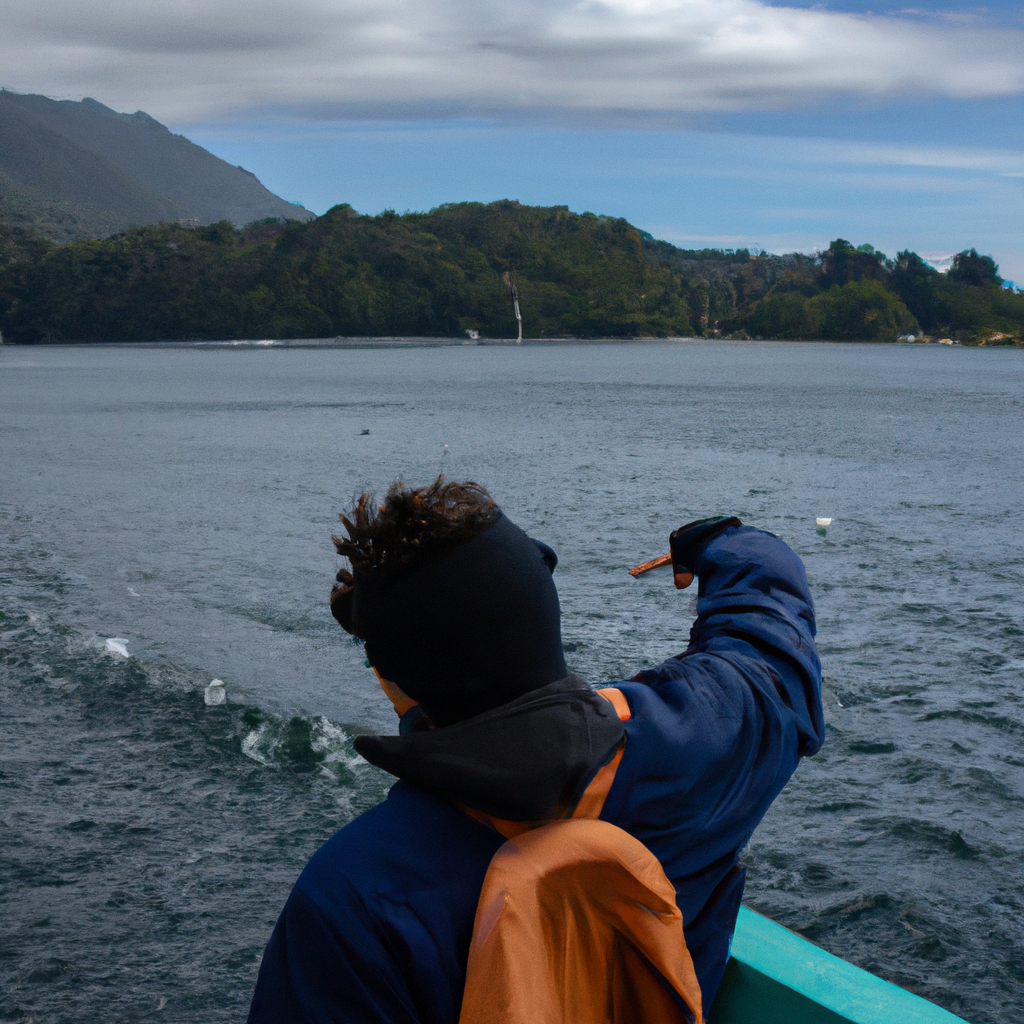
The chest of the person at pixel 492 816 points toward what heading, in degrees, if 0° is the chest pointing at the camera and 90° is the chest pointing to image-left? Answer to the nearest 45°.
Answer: approximately 180°
